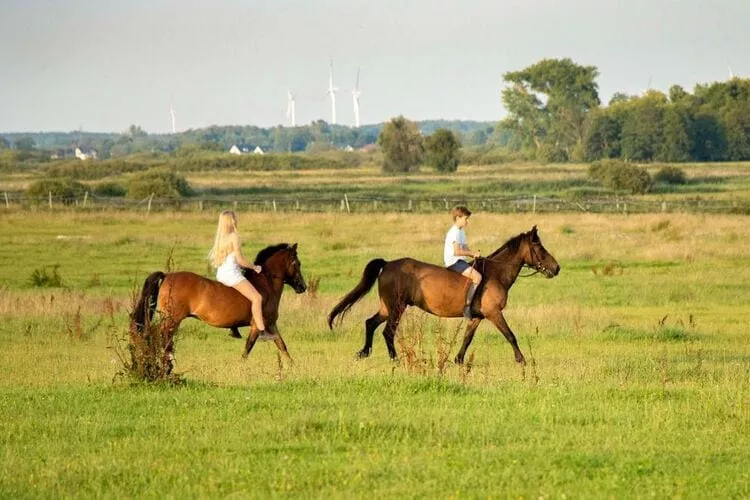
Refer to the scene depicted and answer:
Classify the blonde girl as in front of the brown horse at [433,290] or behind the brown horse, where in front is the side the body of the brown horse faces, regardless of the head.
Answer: behind

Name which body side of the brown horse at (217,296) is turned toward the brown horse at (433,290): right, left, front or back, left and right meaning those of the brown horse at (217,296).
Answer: front

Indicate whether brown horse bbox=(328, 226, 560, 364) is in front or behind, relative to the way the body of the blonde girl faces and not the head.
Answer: in front

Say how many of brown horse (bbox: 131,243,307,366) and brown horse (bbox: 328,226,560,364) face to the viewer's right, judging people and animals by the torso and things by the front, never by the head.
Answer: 2

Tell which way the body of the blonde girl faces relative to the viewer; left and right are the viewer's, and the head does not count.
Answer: facing away from the viewer and to the right of the viewer

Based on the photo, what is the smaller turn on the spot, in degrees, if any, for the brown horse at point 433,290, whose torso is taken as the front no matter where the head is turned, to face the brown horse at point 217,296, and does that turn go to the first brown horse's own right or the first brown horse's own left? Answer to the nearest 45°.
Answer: approximately 135° to the first brown horse's own right

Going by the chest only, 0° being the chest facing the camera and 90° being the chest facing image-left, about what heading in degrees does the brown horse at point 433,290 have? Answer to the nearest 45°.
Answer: approximately 270°

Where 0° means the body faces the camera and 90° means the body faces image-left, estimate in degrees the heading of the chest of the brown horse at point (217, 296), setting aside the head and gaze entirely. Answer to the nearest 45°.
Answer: approximately 270°
